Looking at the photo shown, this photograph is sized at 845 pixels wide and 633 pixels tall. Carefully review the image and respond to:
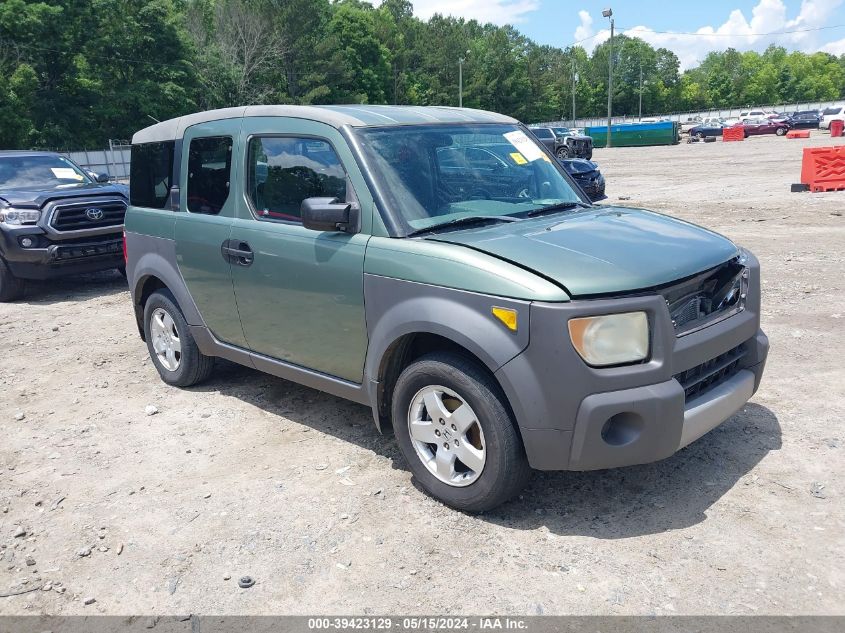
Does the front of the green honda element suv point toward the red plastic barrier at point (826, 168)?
no

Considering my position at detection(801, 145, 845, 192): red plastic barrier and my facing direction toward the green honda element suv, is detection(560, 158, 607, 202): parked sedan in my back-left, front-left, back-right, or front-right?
front-right

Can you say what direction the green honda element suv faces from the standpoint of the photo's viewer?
facing the viewer and to the right of the viewer

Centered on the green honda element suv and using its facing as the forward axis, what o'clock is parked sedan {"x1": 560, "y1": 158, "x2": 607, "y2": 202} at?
The parked sedan is roughly at 8 o'clock from the green honda element suv.

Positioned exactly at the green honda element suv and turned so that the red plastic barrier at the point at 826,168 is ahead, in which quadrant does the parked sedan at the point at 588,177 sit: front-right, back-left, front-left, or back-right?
front-left
